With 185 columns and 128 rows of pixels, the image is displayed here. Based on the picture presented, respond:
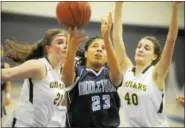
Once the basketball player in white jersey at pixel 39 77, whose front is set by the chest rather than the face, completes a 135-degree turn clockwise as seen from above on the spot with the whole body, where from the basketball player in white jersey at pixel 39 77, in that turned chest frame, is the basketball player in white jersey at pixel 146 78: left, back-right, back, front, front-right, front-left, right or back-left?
back

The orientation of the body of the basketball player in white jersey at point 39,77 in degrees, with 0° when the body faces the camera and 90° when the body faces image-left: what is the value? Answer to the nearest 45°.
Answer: approximately 315°

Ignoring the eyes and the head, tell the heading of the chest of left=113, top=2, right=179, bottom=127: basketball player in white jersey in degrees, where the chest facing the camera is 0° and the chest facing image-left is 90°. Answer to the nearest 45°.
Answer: approximately 45°
